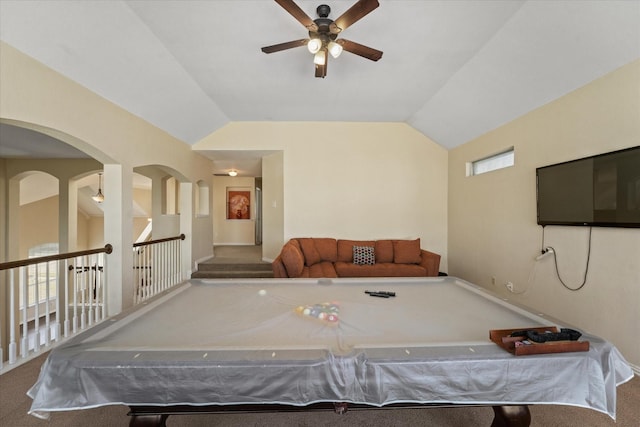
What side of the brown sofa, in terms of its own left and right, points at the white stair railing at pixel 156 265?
right

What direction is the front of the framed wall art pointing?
toward the camera

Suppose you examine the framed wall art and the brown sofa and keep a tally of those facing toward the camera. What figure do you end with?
2

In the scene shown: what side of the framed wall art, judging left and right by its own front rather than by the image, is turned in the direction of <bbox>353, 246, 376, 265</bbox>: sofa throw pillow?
front

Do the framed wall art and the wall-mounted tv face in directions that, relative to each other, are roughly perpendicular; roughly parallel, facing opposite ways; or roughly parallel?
roughly perpendicular

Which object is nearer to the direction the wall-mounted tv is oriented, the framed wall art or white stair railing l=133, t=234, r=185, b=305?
the white stair railing

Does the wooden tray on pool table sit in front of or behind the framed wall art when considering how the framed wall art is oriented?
in front

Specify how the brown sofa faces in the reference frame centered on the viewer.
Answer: facing the viewer

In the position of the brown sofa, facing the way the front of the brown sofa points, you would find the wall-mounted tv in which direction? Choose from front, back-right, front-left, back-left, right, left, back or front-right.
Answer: front-left

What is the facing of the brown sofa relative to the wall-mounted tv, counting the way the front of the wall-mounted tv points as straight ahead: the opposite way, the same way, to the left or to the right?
to the left

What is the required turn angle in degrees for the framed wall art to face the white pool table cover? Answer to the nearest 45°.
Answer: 0° — it already faces it

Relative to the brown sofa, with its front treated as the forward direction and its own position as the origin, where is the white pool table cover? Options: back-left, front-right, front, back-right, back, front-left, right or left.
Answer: front

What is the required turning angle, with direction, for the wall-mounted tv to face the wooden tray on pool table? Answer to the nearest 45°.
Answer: approximately 45° to its left

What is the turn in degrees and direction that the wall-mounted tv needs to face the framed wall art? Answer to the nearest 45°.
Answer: approximately 45° to its right

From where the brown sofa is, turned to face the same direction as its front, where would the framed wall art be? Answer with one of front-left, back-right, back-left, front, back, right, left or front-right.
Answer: back-right

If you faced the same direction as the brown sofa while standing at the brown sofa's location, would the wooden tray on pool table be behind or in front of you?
in front
